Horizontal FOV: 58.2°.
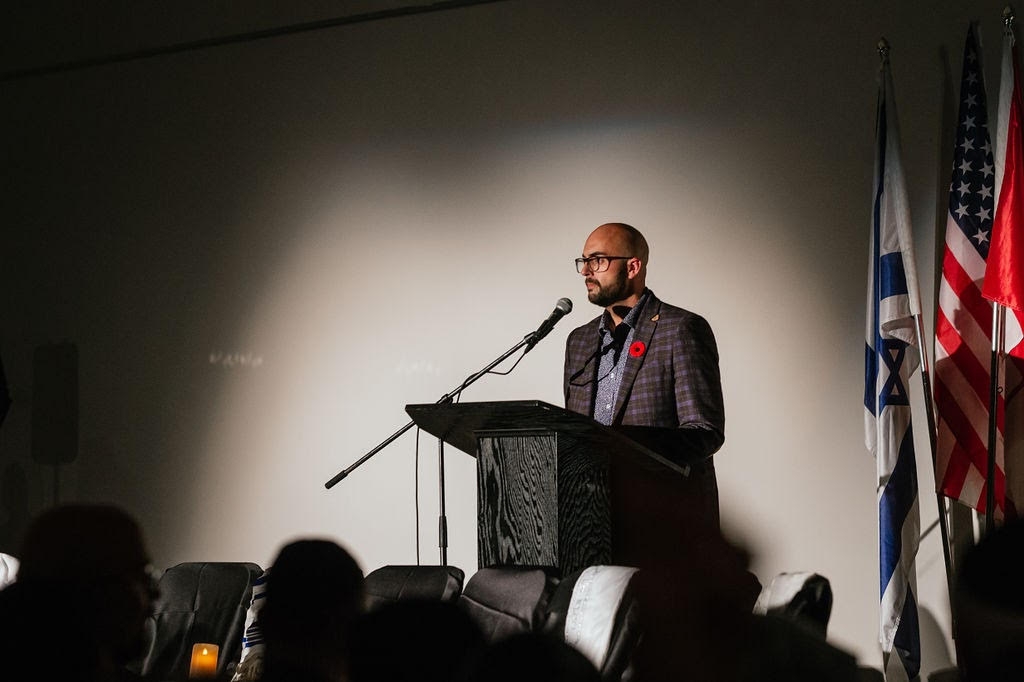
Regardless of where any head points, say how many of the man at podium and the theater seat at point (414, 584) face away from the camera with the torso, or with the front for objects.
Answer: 1

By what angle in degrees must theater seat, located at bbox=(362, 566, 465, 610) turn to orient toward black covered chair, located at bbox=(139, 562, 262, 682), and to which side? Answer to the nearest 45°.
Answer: approximately 45° to its left

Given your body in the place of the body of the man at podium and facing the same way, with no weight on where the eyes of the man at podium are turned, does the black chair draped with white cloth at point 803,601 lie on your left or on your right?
on your left

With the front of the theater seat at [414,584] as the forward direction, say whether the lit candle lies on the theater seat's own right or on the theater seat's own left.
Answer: on the theater seat's own left

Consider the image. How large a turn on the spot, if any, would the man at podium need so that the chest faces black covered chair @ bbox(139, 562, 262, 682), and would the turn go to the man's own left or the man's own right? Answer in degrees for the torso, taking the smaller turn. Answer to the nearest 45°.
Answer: approximately 45° to the man's own right

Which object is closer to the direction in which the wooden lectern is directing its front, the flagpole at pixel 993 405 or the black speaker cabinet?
the black speaker cabinet

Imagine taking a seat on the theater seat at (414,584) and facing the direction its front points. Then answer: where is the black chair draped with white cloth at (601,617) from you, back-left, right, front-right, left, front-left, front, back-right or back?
back-right

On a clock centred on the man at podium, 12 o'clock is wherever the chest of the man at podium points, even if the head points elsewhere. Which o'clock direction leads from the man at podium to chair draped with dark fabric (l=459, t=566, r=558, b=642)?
The chair draped with dark fabric is roughly at 11 o'clock from the man at podium.

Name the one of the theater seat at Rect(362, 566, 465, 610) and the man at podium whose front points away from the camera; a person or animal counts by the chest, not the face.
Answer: the theater seat

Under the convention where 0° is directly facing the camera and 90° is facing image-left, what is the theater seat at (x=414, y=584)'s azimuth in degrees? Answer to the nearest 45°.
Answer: approximately 180°

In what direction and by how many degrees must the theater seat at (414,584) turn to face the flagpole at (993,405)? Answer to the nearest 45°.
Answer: approximately 90° to its right

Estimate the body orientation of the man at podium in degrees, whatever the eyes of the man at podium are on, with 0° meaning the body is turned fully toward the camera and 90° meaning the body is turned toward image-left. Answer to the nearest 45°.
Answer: approximately 45°
